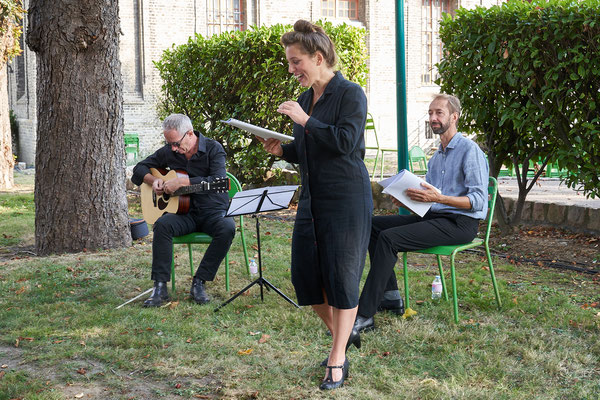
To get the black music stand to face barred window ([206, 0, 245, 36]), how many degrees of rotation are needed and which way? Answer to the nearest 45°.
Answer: approximately 45° to its right

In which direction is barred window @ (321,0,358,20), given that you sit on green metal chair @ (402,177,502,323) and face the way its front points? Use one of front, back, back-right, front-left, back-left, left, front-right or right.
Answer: back-right

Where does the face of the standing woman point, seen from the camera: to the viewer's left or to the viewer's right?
to the viewer's left

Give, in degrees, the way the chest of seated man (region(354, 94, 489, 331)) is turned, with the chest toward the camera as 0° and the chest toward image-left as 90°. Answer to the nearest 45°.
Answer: approximately 45°

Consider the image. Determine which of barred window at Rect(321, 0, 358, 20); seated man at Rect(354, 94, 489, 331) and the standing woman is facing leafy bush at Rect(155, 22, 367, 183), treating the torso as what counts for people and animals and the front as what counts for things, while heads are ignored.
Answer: the barred window

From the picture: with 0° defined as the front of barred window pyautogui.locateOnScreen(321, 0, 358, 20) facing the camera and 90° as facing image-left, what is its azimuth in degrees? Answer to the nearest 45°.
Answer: approximately 0°

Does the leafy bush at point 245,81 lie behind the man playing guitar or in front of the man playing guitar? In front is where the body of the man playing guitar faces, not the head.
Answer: behind

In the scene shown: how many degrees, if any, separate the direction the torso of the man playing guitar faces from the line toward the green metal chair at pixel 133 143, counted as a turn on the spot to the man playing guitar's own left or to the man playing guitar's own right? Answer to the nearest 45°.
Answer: approximately 135° to the man playing guitar's own right

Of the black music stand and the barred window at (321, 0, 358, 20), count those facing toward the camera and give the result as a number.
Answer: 1

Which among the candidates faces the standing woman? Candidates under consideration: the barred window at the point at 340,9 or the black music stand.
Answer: the barred window

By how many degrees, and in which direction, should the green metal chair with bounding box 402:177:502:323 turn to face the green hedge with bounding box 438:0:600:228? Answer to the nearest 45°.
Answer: approximately 135° to its right
